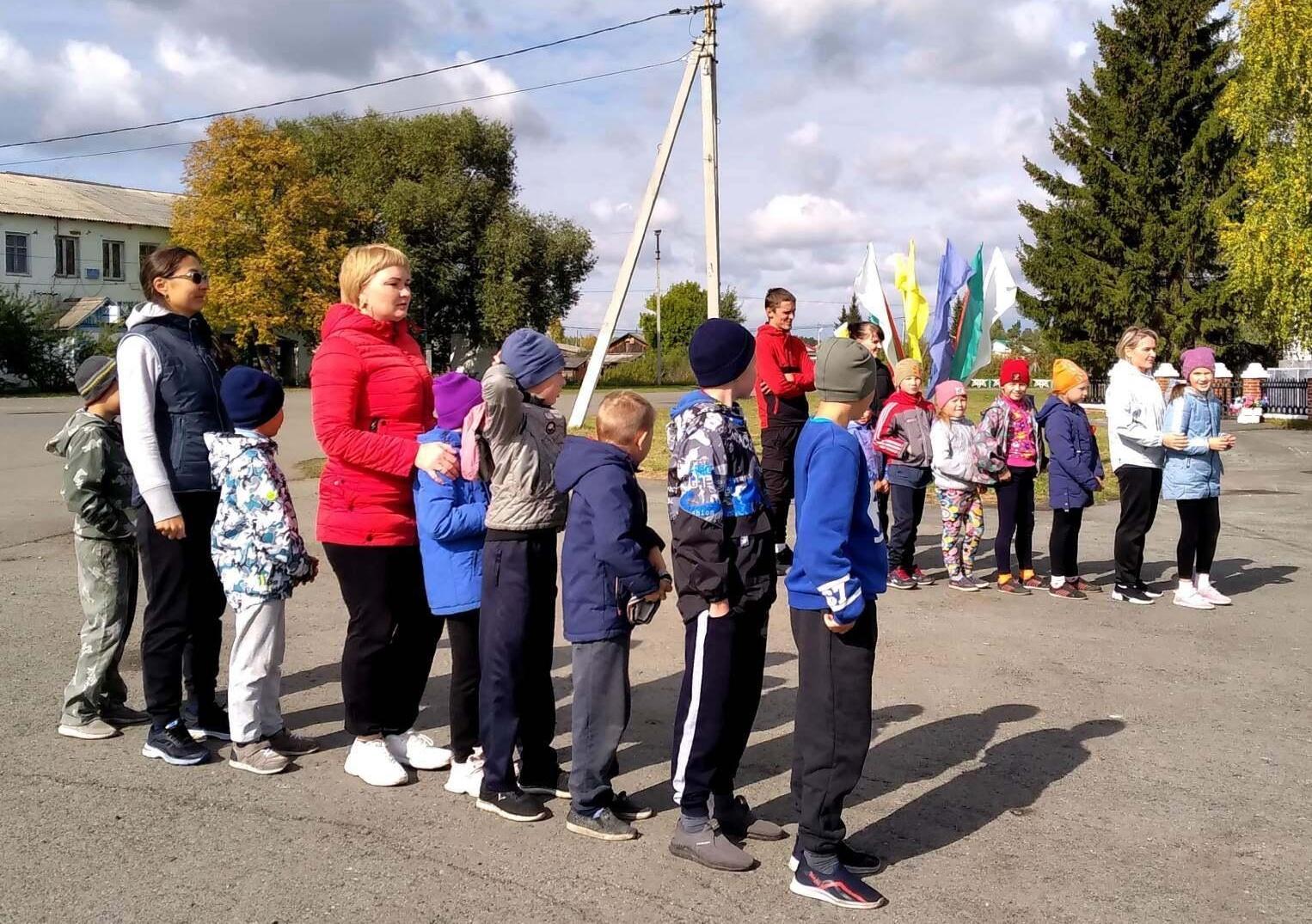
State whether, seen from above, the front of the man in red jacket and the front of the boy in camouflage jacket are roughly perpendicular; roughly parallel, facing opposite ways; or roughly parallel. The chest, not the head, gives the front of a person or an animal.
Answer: roughly perpendicular

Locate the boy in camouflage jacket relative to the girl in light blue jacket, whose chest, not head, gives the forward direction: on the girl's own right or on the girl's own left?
on the girl's own right

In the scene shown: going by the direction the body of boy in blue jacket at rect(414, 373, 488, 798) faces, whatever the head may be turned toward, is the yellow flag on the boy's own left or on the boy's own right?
on the boy's own left

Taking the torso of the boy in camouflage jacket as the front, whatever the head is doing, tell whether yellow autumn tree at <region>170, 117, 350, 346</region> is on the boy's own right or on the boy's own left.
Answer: on the boy's own left

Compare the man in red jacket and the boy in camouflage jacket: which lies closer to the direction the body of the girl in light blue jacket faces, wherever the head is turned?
the boy in camouflage jacket

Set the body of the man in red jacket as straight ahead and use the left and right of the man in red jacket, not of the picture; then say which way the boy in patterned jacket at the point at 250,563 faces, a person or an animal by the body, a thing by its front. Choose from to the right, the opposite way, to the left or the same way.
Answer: to the left

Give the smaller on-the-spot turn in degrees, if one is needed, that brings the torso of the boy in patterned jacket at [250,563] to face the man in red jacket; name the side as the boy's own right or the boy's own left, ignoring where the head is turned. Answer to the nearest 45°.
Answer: approximately 45° to the boy's own left
